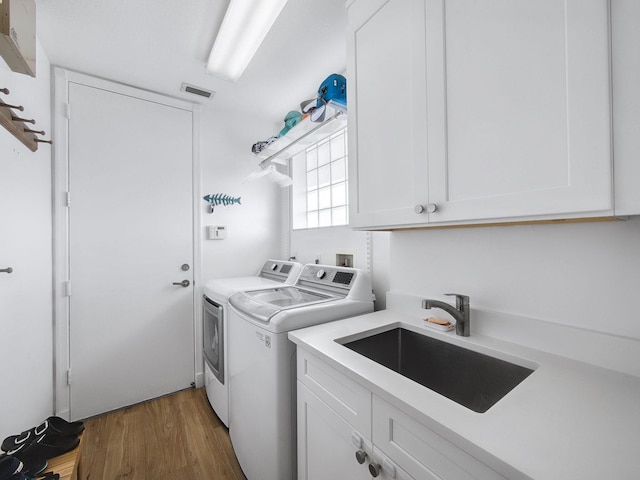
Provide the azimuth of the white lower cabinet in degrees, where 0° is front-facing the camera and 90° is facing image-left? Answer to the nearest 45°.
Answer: approximately 45°

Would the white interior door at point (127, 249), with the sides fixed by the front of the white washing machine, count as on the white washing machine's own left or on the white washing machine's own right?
on the white washing machine's own right

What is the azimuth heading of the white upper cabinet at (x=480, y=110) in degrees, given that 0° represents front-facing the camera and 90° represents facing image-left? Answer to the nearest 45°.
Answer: approximately 45°

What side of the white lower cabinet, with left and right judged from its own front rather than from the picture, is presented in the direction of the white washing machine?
right

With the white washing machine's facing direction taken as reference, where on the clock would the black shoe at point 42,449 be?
The black shoe is roughly at 1 o'clock from the white washing machine.

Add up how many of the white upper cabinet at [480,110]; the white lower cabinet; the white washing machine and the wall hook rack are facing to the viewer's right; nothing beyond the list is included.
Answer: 1

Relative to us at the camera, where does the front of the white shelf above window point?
facing the viewer and to the left of the viewer

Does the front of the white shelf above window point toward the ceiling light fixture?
yes

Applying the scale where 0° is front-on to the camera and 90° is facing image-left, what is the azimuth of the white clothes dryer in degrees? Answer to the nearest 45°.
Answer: approximately 45°

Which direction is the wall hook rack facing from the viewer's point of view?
to the viewer's right

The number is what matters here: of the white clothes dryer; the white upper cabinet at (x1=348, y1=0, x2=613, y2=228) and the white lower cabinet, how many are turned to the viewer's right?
0

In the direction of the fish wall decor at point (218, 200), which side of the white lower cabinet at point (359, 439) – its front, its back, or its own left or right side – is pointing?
right
